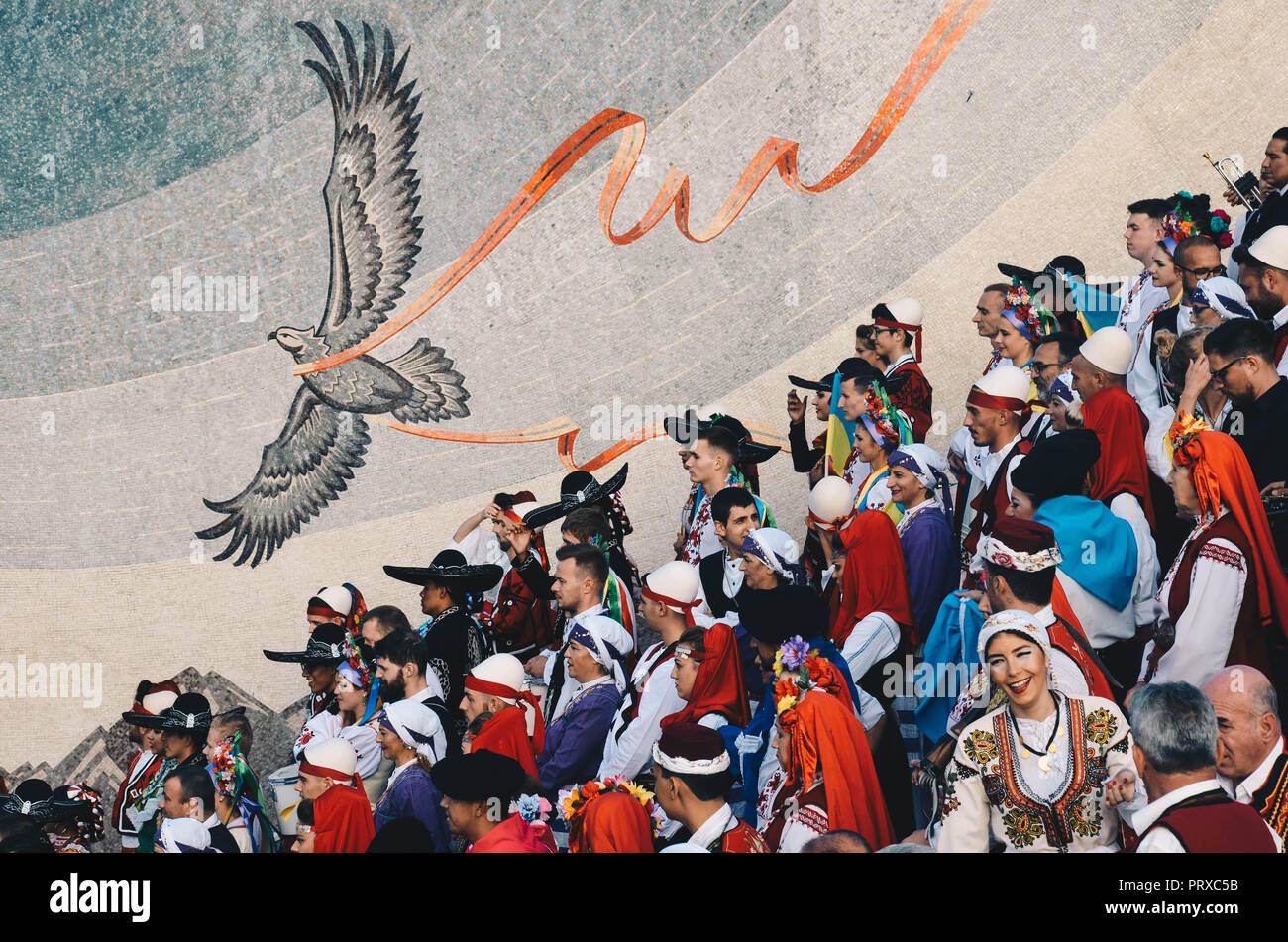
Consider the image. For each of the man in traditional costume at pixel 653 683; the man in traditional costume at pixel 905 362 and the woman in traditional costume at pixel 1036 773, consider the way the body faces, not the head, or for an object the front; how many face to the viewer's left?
2

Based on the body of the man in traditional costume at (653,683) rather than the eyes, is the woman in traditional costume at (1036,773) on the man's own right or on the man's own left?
on the man's own left

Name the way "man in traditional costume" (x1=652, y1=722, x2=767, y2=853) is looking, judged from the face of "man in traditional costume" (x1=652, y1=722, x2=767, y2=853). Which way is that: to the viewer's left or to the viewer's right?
to the viewer's left

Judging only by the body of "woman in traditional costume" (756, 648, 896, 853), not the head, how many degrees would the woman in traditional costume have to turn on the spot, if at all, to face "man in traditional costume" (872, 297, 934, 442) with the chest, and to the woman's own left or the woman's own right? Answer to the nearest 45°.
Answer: approximately 90° to the woman's own right

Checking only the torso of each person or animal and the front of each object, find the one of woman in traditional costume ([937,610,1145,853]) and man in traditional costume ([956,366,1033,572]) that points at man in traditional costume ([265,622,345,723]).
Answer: man in traditional costume ([956,366,1033,572])

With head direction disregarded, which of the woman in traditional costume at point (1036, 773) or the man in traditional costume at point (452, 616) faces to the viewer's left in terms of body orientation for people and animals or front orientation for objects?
the man in traditional costume

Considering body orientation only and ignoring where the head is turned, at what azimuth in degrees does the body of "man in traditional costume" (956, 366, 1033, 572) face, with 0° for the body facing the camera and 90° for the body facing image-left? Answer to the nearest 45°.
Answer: approximately 90°

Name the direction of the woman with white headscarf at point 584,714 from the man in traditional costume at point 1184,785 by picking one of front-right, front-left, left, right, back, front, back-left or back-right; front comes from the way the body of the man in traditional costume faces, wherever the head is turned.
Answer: front

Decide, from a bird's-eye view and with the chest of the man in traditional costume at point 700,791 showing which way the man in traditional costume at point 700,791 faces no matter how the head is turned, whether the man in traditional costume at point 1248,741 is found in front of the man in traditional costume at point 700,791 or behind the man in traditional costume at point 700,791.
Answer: behind

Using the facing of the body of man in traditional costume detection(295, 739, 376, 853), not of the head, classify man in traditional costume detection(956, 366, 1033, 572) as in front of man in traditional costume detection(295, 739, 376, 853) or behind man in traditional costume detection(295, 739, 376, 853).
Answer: behind

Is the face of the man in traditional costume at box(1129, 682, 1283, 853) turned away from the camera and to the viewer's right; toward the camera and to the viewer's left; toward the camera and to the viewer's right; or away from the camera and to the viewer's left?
away from the camera and to the viewer's left

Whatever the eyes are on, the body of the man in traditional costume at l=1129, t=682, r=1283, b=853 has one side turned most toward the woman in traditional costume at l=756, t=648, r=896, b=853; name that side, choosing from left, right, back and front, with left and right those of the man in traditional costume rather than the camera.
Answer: front

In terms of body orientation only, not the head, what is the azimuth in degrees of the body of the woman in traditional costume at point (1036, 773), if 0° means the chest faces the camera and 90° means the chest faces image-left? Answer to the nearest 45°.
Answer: approximately 0°

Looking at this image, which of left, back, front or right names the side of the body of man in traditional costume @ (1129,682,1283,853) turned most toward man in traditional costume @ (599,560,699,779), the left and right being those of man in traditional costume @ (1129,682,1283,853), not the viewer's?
front

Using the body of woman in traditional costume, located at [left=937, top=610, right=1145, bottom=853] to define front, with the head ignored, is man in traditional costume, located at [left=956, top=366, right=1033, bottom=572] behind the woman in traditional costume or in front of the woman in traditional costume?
behind

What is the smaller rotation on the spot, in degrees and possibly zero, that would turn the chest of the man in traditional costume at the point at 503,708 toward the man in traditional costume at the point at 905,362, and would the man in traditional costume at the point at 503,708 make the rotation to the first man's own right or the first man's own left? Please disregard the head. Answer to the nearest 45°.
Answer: approximately 135° to the first man's own right

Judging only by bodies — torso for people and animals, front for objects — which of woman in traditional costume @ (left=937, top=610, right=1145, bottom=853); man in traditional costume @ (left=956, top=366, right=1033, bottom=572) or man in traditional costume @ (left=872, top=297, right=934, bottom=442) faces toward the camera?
the woman in traditional costume

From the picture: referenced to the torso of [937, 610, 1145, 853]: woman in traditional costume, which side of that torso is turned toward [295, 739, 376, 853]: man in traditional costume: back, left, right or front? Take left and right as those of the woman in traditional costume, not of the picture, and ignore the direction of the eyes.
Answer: right

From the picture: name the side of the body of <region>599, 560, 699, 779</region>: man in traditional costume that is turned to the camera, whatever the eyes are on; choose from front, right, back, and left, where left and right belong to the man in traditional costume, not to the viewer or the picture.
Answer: left

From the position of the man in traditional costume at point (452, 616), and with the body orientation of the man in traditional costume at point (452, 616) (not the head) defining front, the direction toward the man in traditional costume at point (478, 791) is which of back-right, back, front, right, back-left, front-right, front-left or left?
left

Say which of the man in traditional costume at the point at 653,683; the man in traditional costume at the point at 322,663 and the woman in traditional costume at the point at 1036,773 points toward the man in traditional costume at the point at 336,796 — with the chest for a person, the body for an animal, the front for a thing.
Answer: the man in traditional costume at the point at 653,683
